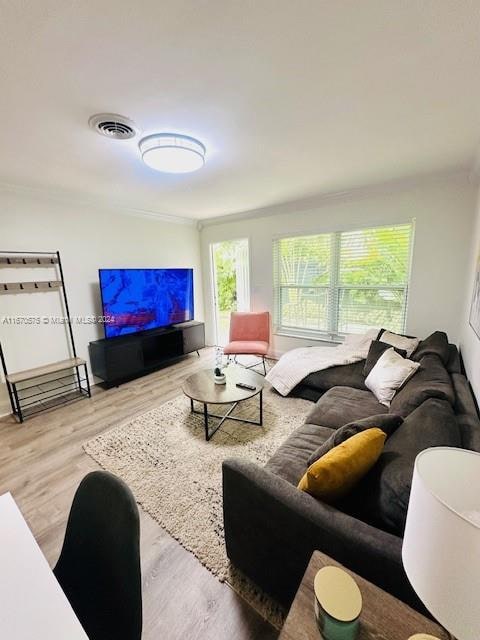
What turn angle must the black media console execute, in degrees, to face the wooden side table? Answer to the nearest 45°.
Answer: approximately 45° to its right

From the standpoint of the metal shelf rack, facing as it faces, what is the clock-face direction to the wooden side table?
The wooden side table is roughly at 1 o'clock from the metal shelf rack.

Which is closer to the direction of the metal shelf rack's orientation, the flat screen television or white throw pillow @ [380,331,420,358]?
the white throw pillow

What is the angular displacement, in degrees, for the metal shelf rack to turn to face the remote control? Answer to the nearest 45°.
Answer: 0° — it already faces it

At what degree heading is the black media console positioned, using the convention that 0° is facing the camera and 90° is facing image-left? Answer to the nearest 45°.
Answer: approximately 315°

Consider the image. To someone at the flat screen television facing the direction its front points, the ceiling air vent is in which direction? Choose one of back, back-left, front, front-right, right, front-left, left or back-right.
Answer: front-right

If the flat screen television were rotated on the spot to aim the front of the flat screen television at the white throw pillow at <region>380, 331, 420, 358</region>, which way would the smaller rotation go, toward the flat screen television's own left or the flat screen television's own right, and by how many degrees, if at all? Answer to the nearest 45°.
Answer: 0° — it already faces it

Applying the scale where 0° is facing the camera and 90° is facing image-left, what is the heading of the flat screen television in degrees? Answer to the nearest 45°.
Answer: approximately 315°
